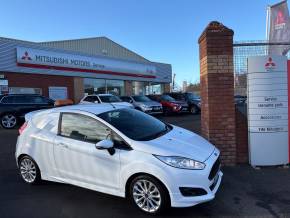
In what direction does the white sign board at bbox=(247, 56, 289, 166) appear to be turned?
toward the camera

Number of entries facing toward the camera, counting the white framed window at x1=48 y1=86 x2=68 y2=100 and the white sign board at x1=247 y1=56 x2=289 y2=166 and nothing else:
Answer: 2

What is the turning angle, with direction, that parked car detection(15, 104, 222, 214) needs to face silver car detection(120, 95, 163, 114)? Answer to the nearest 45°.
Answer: approximately 135° to its left

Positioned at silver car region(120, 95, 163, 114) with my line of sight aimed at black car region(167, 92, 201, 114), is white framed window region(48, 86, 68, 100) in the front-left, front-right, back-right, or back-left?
back-left

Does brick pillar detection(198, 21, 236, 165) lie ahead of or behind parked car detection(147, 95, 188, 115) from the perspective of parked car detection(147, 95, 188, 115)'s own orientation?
ahead

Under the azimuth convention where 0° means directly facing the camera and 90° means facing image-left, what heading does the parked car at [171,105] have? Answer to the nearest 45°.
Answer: approximately 315°

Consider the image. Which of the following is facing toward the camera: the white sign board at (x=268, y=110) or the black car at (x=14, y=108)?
the white sign board

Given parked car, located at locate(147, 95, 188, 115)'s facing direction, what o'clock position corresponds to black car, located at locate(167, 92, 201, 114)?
The black car is roughly at 9 o'clock from the parked car.

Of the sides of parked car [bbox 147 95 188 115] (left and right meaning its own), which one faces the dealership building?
back

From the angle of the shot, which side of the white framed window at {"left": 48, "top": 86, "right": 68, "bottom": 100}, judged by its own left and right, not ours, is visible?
front

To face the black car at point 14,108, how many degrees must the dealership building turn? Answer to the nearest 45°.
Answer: approximately 45° to its right

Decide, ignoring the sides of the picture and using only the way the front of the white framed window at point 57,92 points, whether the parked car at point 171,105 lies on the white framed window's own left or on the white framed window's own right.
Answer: on the white framed window's own left

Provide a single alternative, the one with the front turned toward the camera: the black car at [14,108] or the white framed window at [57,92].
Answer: the white framed window
